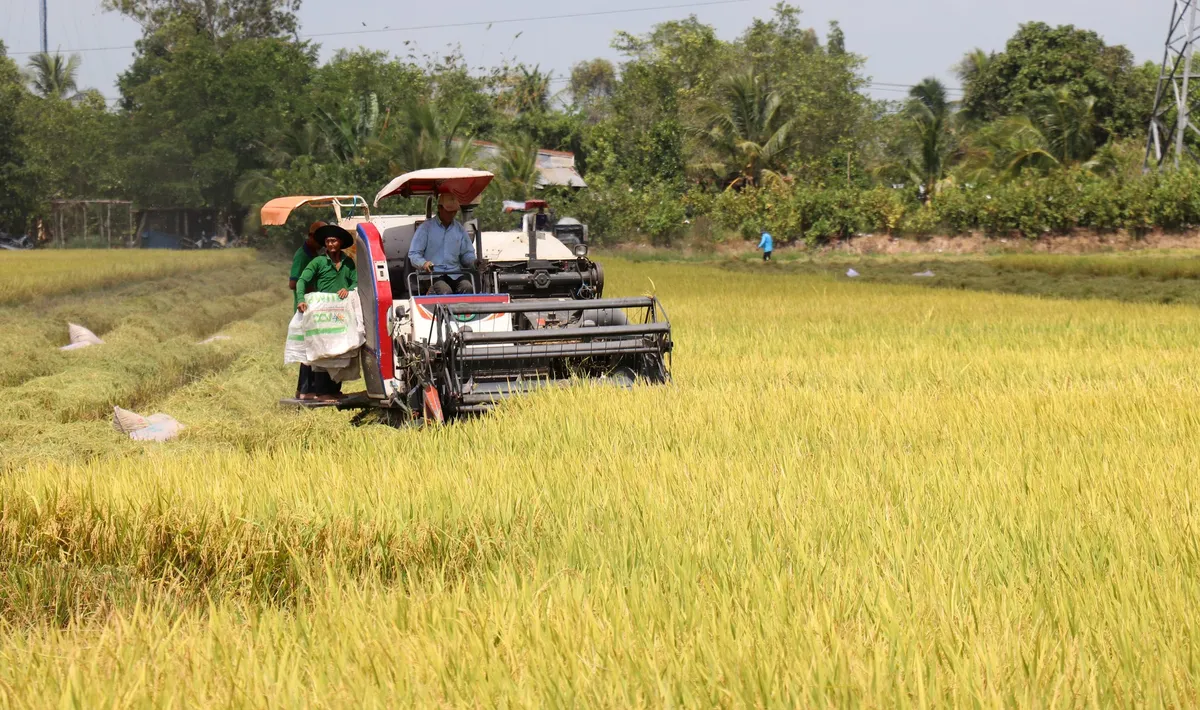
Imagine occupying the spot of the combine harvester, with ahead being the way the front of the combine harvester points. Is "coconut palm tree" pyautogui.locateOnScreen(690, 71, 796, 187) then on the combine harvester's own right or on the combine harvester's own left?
on the combine harvester's own left

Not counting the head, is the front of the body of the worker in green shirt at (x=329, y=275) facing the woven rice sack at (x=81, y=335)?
no

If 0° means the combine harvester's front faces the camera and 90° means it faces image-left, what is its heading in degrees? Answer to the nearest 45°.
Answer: approximately 315°

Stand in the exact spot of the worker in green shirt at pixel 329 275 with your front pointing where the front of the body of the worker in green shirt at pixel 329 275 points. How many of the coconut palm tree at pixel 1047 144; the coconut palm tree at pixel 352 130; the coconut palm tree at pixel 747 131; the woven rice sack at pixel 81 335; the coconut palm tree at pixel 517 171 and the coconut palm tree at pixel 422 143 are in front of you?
0

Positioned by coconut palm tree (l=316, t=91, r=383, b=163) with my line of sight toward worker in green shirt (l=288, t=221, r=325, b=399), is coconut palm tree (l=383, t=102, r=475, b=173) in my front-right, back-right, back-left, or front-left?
front-left

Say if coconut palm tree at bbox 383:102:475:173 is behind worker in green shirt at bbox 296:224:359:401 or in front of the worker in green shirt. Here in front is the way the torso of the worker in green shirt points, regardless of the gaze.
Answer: behind

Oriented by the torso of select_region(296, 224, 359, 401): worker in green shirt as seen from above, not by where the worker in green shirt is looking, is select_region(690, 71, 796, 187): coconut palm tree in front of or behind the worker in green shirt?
behind

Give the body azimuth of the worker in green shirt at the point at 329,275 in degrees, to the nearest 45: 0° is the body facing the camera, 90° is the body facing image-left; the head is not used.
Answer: approximately 0°

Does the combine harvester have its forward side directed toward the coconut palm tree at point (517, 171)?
no

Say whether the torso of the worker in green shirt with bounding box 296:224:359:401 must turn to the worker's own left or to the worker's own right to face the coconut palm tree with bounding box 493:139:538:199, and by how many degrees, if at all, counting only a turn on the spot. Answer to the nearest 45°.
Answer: approximately 180°

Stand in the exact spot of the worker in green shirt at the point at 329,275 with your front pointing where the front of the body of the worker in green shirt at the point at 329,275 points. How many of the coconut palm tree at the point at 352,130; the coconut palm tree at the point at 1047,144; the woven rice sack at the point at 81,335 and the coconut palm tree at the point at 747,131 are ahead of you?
0

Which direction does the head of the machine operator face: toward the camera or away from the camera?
toward the camera

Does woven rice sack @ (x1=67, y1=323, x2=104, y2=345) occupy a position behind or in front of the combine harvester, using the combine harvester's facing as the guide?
behind

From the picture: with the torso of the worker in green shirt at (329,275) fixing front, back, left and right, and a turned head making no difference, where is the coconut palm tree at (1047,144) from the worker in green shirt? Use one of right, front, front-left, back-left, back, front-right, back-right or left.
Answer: back-left

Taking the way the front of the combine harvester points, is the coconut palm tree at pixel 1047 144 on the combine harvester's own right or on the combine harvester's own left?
on the combine harvester's own left

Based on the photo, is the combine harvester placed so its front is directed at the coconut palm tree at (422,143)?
no

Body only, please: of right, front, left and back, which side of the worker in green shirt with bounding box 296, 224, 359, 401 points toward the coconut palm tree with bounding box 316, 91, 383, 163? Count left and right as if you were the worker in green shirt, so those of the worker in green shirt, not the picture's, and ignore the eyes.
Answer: back
